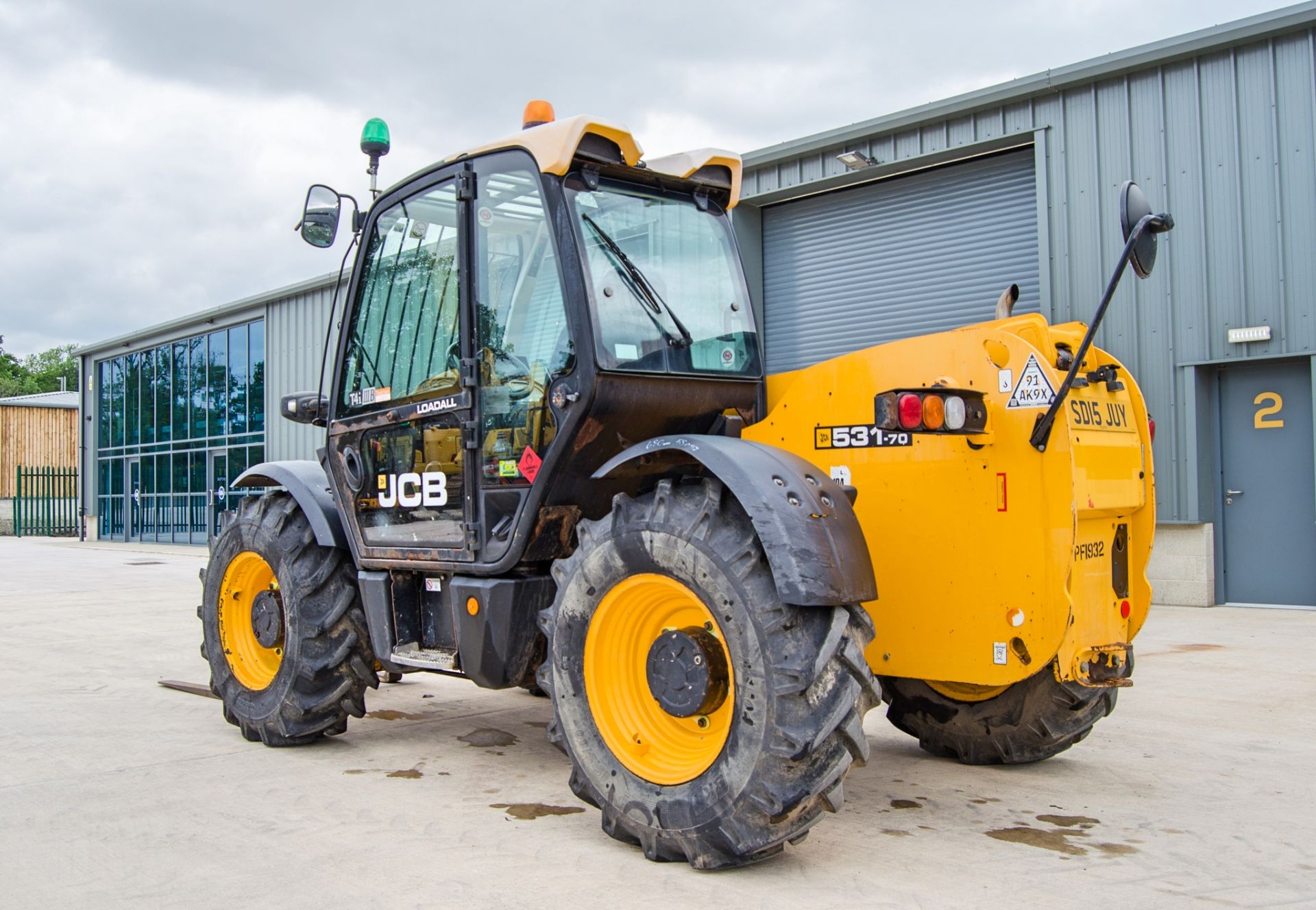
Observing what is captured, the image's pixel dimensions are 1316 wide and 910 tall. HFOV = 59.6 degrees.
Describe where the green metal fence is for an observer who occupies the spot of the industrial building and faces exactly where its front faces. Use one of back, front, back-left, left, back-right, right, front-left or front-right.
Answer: right

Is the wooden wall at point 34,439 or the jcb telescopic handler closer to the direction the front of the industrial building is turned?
the jcb telescopic handler

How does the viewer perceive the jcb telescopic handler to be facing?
facing away from the viewer and to the left of the viewer

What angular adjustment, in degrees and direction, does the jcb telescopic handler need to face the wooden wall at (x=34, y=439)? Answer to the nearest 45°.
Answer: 0° — it already faces it

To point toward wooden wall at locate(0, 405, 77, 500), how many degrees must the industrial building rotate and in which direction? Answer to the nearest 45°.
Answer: approximately 90° to its right

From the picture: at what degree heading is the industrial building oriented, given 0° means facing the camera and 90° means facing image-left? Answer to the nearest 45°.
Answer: approximately 45°

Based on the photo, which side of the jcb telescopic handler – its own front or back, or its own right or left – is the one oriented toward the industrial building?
right

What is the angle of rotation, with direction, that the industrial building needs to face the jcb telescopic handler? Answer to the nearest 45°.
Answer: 0° — it already faces it

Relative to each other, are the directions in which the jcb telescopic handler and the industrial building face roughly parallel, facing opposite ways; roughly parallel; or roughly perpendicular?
roughly perpendicular

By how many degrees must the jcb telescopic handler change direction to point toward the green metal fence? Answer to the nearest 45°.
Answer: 0° — it already faces it

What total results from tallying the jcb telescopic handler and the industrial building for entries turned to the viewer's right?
0
